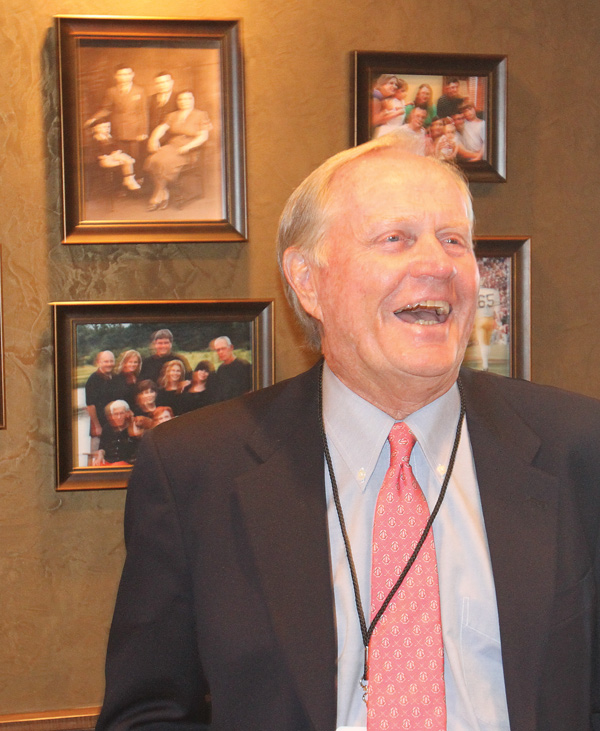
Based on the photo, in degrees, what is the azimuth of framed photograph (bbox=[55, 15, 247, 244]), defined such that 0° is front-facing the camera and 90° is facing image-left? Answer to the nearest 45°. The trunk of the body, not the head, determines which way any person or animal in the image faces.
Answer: approximately 0°

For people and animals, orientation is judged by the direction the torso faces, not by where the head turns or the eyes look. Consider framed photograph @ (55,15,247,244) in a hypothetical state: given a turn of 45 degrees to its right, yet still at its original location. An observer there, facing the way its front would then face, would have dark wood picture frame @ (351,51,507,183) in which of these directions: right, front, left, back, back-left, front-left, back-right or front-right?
back-left

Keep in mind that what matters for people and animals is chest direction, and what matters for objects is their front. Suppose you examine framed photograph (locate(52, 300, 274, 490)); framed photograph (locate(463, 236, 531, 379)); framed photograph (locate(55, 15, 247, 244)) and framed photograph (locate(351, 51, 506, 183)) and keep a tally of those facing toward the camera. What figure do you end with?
4

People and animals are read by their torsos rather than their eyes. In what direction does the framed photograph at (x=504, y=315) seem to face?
toward the camera

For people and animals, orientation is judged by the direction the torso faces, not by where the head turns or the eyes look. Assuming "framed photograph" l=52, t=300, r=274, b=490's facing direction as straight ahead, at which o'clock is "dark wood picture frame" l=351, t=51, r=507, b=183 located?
The dark wood picture frame is roughly at 9 o'clock from the framed photograph.

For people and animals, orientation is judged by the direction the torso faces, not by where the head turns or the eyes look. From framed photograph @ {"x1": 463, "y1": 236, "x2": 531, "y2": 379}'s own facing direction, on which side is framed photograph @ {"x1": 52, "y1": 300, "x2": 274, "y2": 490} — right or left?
on its right

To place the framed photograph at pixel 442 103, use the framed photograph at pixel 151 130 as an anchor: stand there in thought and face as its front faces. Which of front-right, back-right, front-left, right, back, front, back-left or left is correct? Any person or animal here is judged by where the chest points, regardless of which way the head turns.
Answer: left

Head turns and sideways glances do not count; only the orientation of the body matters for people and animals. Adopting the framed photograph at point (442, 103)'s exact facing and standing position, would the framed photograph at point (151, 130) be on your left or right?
on your right

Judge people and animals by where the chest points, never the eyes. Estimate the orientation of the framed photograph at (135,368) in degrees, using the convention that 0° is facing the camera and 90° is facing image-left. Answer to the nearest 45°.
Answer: approximately 0°

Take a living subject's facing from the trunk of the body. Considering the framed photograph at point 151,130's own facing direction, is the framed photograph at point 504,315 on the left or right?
on its left
